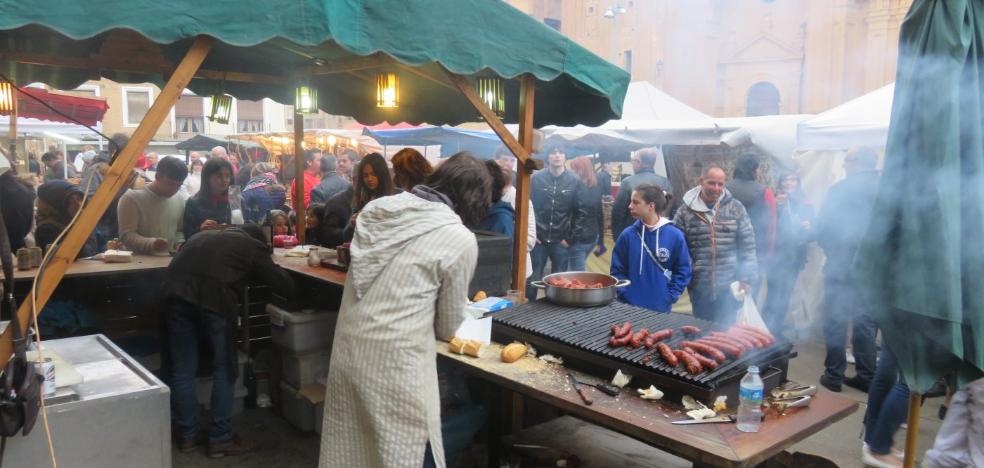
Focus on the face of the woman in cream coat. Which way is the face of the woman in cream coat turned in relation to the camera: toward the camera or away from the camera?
away from the camera

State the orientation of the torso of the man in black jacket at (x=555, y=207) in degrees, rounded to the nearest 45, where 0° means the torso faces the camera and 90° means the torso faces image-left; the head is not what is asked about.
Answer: approximately 0°

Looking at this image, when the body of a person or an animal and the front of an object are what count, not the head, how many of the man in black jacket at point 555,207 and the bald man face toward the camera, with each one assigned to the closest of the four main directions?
2

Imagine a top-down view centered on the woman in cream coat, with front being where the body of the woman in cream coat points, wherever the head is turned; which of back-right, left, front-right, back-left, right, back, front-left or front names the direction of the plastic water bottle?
front-right

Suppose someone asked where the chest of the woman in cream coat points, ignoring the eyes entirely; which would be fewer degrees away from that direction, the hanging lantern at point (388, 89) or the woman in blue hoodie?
the woman in blue hoodie

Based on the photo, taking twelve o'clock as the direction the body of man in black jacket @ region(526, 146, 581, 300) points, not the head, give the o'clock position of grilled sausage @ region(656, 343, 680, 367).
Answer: The grilled sausage is roughly at 12 o'clock from the man in black jacket.

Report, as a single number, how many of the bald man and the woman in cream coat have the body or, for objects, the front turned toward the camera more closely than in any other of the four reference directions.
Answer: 1

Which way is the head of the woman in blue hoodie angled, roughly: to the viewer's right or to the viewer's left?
to the viewer's left

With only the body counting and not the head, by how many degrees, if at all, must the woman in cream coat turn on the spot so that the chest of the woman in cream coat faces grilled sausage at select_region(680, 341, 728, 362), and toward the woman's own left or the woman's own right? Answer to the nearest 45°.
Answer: approximately 45° to the woman's own right

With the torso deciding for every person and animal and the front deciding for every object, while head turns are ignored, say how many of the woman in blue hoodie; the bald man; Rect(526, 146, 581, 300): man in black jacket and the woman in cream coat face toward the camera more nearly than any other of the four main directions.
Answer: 3

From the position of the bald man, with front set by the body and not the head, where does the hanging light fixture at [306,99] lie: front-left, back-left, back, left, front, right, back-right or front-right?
right

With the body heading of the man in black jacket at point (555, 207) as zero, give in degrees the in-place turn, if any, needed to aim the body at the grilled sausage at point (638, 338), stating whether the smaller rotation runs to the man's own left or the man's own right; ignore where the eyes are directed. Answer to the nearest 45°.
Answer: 0° — they already face it

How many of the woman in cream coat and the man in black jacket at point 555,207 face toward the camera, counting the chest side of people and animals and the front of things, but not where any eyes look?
1

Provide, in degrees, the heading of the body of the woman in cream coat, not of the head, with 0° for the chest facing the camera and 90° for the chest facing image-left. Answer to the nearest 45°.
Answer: approximately 225°

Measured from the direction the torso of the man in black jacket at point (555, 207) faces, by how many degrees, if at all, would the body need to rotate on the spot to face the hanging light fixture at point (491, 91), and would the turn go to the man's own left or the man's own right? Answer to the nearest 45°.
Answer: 0° — they already face it

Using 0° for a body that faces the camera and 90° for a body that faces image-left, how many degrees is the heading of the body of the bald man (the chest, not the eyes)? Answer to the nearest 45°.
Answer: approximately 0°
